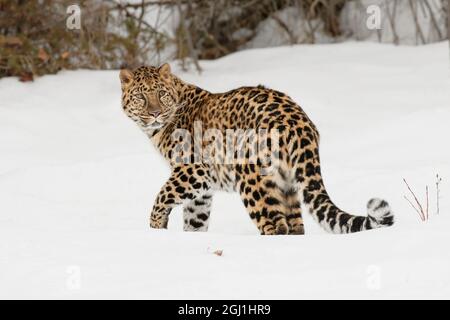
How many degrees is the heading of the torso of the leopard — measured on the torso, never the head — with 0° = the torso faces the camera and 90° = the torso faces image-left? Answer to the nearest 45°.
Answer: approximately 90°
